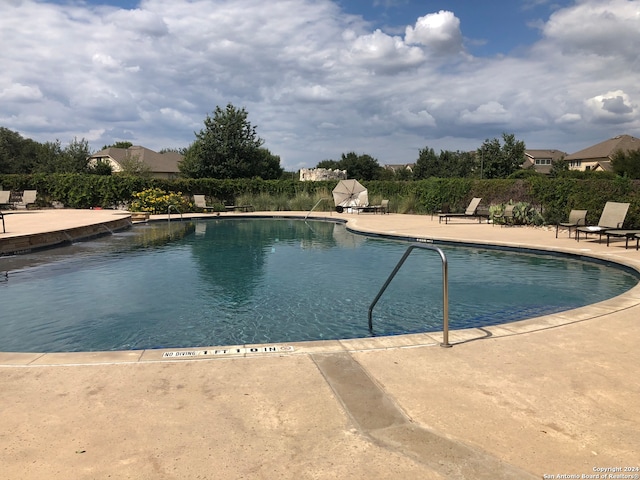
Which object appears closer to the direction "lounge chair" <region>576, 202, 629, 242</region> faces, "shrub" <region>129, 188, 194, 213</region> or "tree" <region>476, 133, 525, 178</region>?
the shrub

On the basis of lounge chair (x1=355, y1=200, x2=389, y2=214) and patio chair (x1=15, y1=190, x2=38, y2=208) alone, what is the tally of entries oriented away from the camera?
0

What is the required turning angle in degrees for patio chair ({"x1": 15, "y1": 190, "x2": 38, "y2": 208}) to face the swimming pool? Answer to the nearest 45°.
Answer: approximately 45° to its left

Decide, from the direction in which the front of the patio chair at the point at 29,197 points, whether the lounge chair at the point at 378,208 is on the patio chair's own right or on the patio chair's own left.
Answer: on the patio chair's own left

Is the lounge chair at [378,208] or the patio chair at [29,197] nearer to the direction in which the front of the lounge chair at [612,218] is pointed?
the patio chair

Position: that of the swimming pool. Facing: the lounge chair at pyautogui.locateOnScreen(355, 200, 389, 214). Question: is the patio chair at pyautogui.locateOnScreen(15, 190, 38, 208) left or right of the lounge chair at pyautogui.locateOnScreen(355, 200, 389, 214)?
left

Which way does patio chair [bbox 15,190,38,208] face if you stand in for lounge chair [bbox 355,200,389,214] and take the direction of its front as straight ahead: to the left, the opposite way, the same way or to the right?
to the left

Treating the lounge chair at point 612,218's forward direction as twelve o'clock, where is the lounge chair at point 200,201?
the lounge chair at point 200,201 is roughly at 2 o'clock from the lounge chair at point 612,218.
